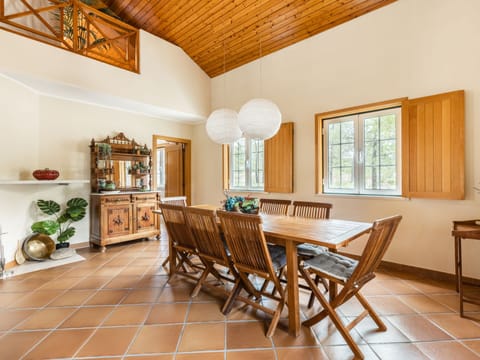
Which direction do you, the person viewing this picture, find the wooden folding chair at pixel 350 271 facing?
facing away from the viewer and to the left of the viewer

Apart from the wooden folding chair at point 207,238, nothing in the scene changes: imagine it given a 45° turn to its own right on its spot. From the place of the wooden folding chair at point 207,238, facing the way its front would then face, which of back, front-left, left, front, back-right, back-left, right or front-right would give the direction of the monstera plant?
back-left

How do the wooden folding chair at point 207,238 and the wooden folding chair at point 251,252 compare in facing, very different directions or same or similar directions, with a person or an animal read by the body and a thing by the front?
same or similar directions

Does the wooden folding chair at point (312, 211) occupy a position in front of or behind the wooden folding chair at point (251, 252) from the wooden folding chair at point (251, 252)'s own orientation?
in front

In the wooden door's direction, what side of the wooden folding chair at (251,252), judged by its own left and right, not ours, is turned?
left

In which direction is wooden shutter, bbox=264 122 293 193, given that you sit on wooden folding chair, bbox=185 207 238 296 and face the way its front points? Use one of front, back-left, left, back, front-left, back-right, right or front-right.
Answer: front

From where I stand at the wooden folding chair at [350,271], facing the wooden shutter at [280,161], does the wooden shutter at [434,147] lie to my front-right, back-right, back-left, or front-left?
front-right

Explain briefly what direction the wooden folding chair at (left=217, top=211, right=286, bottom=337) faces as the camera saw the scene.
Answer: facing away from the viewer and to the right of the viewer

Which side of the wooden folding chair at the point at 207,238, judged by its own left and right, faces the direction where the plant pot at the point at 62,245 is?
left

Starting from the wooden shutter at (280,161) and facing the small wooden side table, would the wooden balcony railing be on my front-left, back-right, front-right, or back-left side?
back-right

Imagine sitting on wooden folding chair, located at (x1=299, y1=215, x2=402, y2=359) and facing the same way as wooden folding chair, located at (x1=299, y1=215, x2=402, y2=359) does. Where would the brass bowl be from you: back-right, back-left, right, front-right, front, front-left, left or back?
front-left

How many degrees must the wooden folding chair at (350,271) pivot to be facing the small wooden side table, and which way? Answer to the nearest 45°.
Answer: approximately 90° to its right

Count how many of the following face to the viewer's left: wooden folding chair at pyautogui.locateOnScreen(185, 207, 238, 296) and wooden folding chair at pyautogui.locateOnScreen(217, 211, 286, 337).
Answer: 0

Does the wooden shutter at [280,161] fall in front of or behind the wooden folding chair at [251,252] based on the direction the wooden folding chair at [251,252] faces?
in front

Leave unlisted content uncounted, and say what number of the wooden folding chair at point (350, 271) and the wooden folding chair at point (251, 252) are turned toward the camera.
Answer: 0

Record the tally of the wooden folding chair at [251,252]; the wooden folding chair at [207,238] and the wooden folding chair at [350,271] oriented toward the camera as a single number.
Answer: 0

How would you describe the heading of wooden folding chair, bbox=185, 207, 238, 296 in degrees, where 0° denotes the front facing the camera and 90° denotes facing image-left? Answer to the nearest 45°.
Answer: approximately 225°
